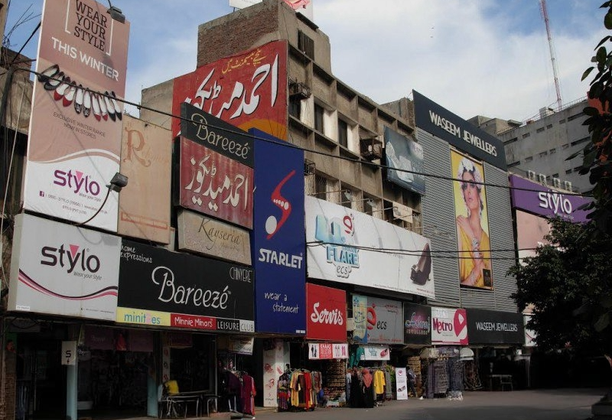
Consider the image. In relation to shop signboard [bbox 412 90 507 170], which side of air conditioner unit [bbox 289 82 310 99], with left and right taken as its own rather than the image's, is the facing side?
left

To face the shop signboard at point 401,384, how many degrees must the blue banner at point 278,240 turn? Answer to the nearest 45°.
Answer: approximately 90° to its left

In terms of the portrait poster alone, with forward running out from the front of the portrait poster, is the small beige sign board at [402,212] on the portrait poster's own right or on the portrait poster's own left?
on the portrait poster's own right

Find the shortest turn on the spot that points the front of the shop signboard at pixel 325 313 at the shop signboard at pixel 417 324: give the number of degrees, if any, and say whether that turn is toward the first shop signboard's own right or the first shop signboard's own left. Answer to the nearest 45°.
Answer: approximately 90° to the first shop signboard's own left

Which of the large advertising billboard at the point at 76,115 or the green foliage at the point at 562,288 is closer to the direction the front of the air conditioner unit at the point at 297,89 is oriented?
the green foliage

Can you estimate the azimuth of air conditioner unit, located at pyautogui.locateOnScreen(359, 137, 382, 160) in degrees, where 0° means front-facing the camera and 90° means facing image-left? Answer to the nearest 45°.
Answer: approximately 315°

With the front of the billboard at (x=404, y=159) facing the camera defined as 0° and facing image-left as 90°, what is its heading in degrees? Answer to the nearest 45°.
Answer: approximately 315°

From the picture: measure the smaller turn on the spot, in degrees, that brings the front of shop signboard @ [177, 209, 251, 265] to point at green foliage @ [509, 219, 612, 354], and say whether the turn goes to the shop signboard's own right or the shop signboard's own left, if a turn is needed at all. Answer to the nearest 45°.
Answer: approximately 45° to the shop signboard's own left

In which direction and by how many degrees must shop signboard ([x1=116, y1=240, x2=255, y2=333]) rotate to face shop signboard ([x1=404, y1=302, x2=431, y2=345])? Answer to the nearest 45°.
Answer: approximately 90° to its left
